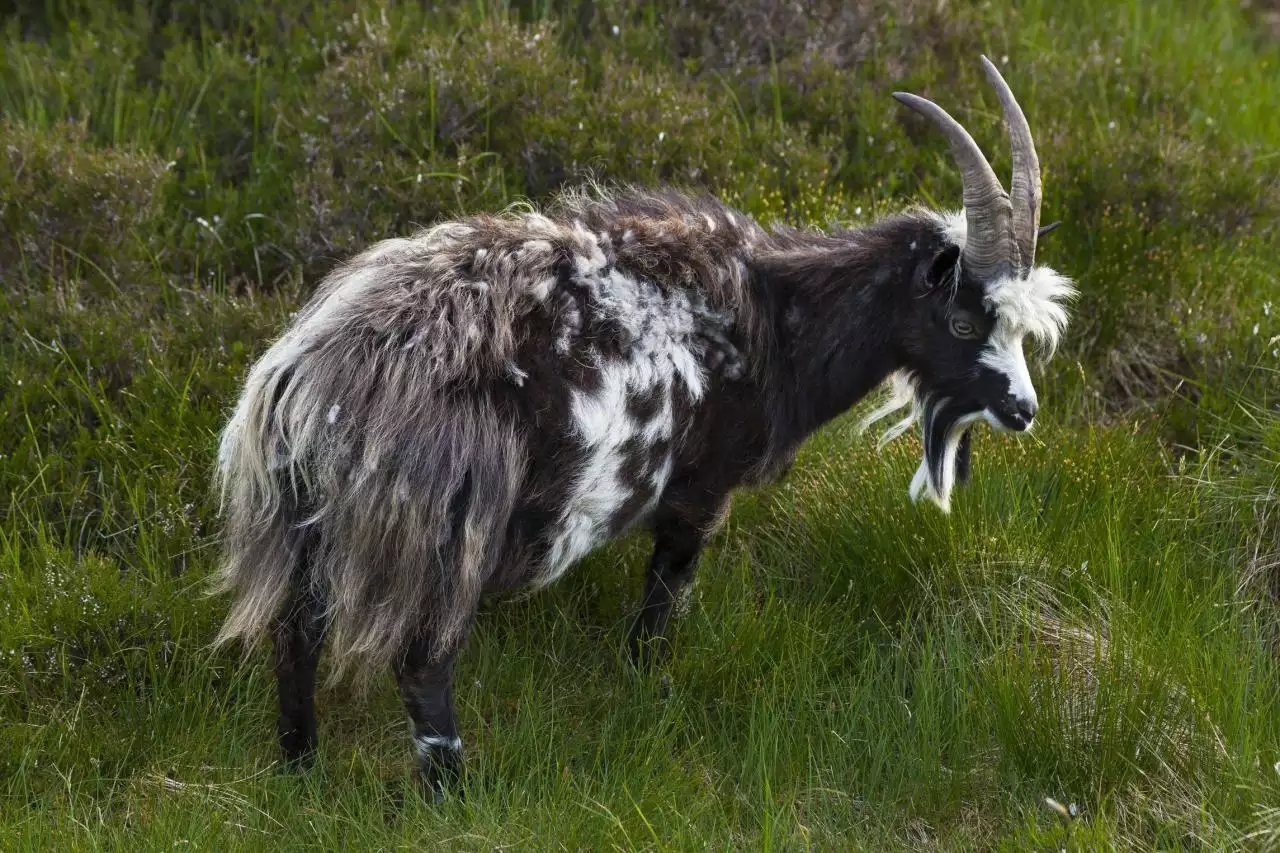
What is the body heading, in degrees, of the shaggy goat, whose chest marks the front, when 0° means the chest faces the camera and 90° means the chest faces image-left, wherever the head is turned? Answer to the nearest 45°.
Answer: approximately 225°
